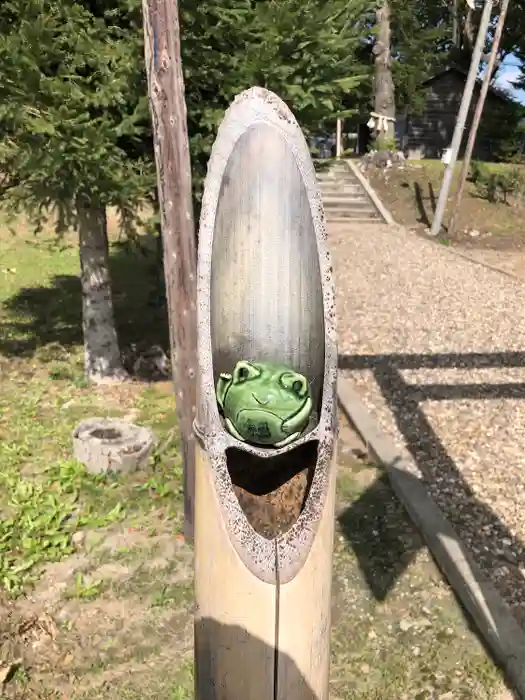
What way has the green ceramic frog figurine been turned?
toward the camera

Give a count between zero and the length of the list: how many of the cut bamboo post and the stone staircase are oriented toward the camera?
2

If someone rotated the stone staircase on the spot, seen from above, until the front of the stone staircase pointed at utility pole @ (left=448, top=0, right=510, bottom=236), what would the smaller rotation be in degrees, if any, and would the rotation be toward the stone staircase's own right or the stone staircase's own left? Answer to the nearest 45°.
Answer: approximately 45° to the stone staircase's own left

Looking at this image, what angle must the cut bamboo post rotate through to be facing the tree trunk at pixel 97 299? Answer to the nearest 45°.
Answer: approximately 180°

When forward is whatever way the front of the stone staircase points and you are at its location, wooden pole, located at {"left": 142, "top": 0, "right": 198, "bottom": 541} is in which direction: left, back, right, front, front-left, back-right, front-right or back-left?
front

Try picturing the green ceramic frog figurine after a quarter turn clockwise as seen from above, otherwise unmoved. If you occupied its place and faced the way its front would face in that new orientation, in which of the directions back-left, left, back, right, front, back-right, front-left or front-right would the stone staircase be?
right

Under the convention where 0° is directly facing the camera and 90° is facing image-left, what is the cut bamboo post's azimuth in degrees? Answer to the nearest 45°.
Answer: approximately 0°

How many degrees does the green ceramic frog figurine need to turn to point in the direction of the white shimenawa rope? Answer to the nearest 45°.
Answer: approximately 180°

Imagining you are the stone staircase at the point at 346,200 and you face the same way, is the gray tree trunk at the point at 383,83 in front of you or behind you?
behind

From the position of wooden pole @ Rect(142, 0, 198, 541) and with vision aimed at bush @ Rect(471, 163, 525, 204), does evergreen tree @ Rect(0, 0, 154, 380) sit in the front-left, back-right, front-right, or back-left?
front-left

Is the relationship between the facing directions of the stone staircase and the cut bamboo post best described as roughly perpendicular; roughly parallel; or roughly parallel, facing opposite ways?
roughly parallel

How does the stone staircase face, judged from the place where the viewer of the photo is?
facing the viewer
